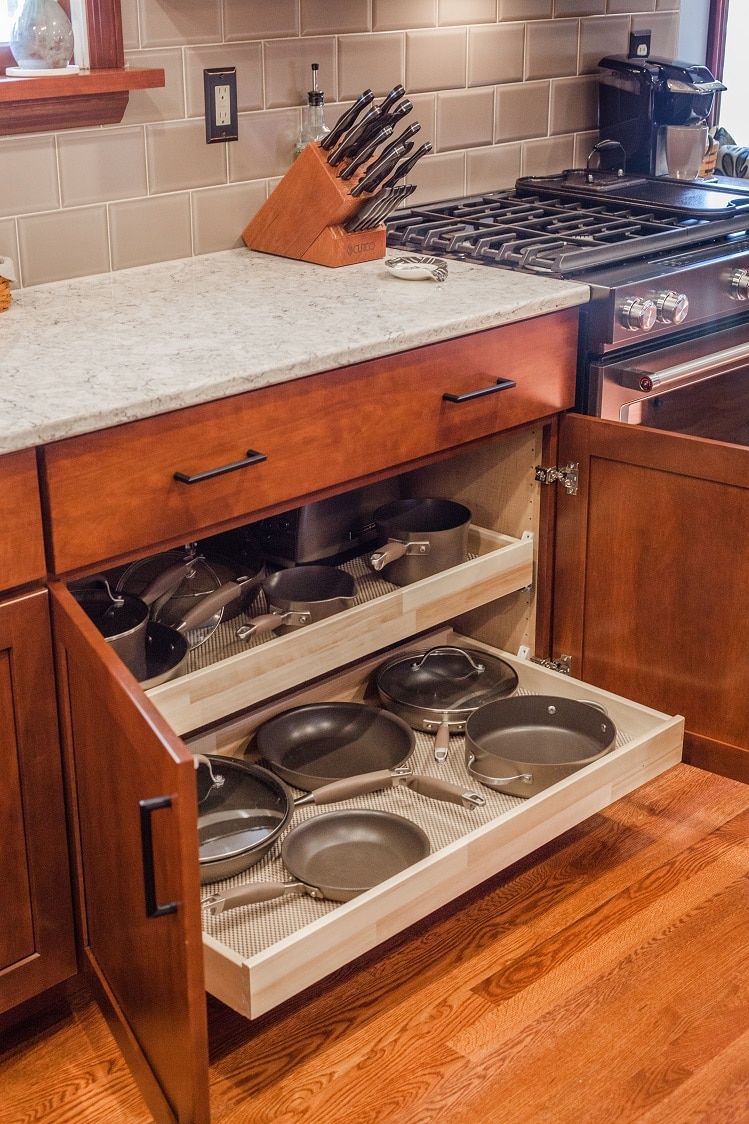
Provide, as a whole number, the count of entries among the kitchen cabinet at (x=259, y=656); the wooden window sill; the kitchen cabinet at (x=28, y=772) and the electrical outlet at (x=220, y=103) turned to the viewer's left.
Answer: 0

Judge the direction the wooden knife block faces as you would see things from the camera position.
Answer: facing the viewer and to the right of the viewer

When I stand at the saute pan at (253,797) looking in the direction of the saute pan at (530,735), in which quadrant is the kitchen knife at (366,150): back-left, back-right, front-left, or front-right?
front-left

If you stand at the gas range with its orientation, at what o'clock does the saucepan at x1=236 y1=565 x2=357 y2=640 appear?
The saucepan is roughly at 3 o'clock from the gas range.

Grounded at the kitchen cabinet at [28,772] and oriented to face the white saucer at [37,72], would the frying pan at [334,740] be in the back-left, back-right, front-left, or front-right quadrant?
front-right

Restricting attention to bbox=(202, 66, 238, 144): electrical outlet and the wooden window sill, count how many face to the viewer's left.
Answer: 0

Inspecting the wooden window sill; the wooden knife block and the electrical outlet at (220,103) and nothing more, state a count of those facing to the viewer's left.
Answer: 0

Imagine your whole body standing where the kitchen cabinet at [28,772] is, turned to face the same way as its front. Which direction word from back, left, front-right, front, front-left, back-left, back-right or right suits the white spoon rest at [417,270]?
left

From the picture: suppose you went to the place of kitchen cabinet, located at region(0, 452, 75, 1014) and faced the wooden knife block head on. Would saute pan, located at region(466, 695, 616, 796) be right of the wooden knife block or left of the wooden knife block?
right

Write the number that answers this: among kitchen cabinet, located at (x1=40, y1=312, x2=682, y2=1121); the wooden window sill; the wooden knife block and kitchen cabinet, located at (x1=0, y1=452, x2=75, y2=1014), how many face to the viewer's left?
0
